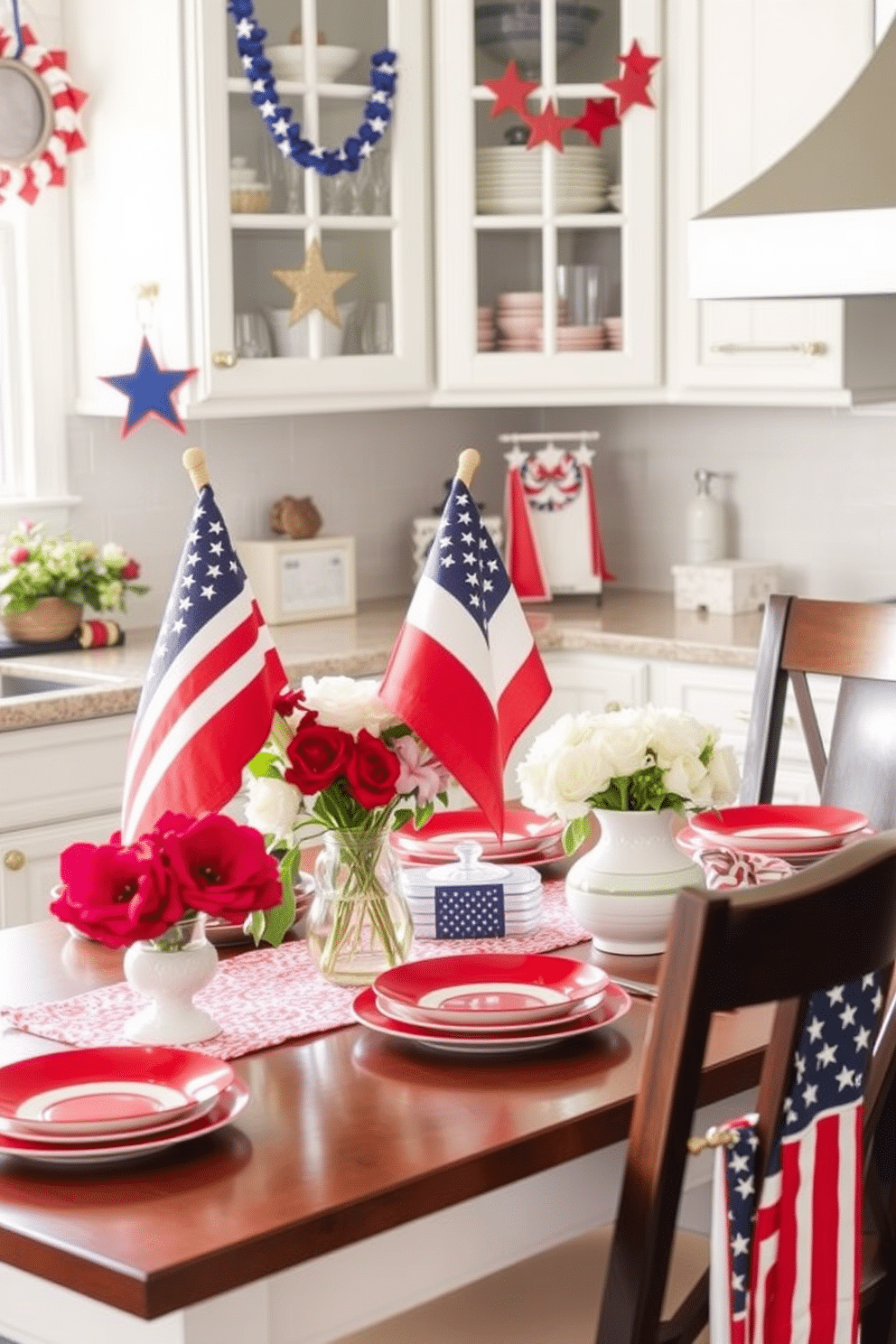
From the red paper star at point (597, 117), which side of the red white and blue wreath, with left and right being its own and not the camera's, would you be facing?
left

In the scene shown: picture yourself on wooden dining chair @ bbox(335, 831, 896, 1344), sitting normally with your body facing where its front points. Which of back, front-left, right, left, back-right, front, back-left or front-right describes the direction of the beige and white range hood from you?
front-right

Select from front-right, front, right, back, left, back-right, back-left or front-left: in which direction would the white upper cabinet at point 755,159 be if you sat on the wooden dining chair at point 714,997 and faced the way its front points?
front-right

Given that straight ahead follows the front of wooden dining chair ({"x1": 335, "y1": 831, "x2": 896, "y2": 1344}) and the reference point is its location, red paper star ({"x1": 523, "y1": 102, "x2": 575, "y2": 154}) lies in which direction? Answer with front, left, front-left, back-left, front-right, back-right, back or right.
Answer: front-right

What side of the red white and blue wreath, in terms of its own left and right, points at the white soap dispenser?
left

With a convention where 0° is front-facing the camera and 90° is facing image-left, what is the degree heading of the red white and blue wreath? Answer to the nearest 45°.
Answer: approximately 0°

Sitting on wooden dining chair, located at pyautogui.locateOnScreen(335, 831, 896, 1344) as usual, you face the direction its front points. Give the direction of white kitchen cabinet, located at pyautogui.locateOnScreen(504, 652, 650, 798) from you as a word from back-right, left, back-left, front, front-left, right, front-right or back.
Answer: front-right

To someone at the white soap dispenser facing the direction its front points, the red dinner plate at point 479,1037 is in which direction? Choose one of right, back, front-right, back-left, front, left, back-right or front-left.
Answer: right

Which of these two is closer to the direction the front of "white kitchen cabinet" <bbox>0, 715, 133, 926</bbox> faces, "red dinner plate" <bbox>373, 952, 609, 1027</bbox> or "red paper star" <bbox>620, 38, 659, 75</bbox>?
the red dinner plate

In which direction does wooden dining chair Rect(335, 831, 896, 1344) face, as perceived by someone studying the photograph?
facing away from the viewer and to the left of the viewer

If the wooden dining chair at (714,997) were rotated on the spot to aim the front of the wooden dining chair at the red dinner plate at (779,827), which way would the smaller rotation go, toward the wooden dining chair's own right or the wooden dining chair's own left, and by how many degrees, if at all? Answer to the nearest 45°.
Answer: approximately 45° to the wooden dining chair's own right

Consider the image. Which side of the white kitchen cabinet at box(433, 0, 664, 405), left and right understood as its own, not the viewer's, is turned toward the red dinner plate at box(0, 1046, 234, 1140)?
front
